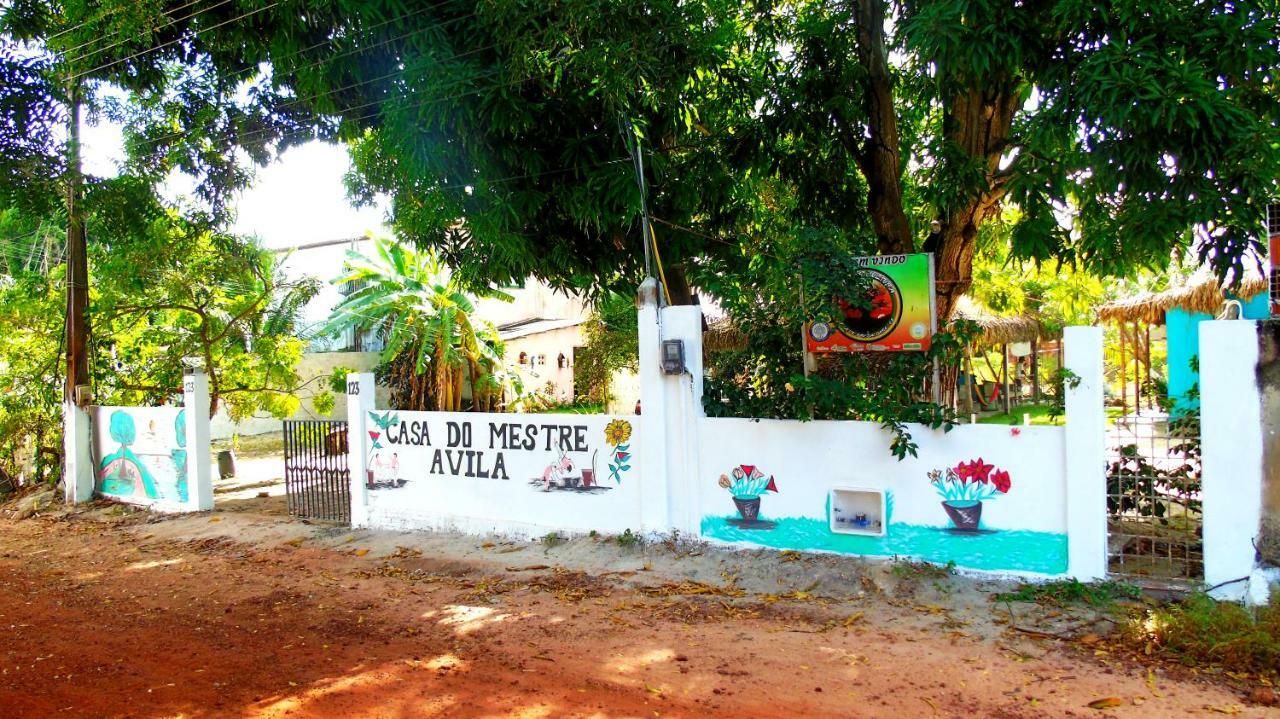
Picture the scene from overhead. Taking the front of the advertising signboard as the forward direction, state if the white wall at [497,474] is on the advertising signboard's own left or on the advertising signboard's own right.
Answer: on the advertising signboard's own right

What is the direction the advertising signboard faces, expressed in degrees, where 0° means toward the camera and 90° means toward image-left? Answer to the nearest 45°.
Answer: approximately 0°

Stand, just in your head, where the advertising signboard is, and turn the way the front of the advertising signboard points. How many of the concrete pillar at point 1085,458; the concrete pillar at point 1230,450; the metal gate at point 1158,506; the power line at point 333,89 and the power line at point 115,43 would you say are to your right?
2

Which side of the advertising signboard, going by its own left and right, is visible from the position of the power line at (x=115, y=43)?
right

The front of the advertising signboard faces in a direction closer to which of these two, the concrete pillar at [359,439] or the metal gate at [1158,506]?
the metal gate
